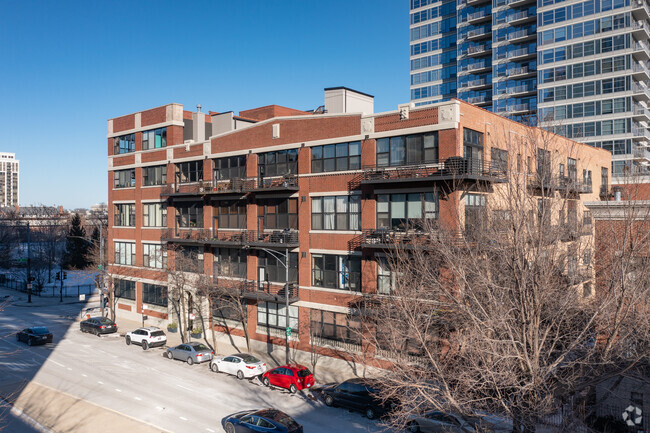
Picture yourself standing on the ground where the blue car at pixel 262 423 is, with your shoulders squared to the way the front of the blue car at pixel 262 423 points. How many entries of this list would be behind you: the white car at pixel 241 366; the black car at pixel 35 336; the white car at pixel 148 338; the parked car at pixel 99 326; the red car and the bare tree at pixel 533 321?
1

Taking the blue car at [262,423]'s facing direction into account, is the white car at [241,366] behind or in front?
in front

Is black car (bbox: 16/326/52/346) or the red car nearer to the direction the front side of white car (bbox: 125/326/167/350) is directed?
the black car

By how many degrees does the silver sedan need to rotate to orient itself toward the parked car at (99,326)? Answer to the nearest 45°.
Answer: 0° — it already faces it

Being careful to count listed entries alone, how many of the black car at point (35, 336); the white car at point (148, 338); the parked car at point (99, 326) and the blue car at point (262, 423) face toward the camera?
0

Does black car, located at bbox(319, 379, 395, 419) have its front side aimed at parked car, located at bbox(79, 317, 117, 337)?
yes

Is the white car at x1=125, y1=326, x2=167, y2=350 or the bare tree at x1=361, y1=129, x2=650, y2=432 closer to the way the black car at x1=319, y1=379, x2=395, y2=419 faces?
the white car

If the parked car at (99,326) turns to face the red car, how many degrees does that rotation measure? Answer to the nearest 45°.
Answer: approximately 180°

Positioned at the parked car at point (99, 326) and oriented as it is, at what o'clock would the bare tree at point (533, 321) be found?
The bare tree is roughly at 7 o'clock from the parked car.

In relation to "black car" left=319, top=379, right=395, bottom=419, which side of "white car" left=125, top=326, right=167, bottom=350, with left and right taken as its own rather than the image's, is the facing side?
back

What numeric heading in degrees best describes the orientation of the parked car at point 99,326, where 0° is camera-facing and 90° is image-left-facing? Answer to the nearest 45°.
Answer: approximately 135°

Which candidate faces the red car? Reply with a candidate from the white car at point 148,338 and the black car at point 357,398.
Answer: the black car

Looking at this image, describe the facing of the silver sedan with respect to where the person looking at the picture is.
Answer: facing away from the viewer and to the left of the viewer

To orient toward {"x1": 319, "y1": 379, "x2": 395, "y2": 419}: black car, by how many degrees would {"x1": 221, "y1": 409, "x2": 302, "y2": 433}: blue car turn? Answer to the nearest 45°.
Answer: approximately 90° to its right

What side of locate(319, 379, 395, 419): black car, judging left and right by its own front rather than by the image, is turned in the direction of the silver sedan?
front

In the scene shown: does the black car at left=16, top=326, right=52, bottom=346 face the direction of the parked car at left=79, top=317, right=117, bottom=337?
no

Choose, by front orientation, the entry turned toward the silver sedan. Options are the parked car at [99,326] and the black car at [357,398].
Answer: the black car

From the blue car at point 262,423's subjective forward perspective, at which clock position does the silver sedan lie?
The silver sedan is roughly at 1 o'clock from the blue car.

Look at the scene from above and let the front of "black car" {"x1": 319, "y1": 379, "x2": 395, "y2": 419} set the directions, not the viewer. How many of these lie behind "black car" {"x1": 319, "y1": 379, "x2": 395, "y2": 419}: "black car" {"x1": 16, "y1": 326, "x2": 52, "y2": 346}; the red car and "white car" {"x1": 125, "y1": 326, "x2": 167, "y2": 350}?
0

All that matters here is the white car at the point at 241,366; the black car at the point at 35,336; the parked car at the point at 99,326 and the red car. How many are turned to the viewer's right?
0

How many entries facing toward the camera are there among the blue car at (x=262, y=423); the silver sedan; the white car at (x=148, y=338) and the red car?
0

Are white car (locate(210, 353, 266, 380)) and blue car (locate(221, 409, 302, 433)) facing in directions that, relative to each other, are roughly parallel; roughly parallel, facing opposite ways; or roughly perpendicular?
roughly parallel

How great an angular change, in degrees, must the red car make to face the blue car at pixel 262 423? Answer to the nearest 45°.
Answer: approximately 135° to its left

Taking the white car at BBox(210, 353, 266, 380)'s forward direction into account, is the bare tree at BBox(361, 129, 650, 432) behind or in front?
behind
